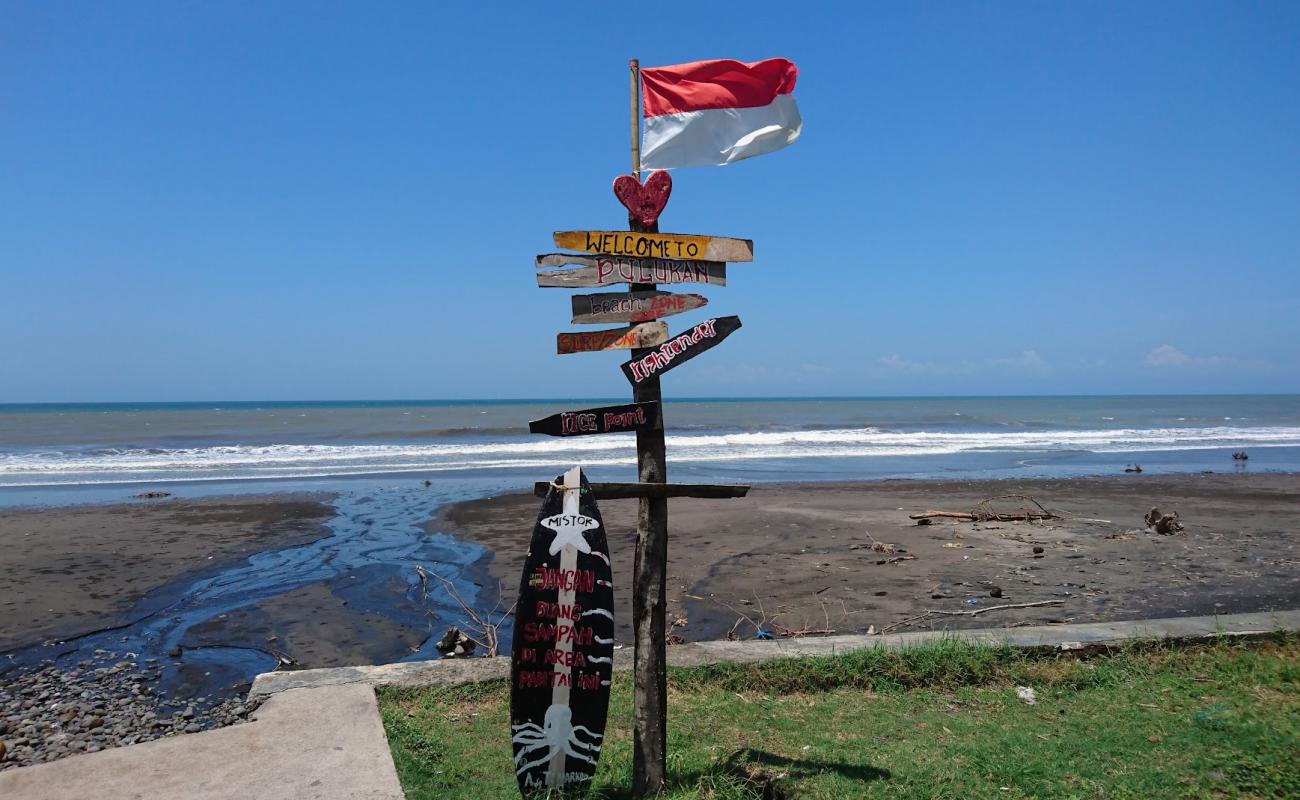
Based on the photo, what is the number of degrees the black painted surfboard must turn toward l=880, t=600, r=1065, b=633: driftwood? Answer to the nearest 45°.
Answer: approximately 135° to its left

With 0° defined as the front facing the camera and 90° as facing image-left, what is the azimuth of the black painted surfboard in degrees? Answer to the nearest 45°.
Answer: approximately 0°

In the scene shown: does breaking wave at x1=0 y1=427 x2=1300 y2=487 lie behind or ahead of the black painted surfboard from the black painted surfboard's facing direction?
behind

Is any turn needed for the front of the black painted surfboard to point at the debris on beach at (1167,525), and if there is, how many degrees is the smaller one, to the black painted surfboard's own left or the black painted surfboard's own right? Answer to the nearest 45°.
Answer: approximately 135° to the black painted surfboard's own left

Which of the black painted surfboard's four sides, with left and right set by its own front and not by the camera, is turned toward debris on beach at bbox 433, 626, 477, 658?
back

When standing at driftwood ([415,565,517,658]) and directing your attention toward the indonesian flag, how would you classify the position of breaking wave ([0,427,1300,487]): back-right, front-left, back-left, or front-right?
back-left
